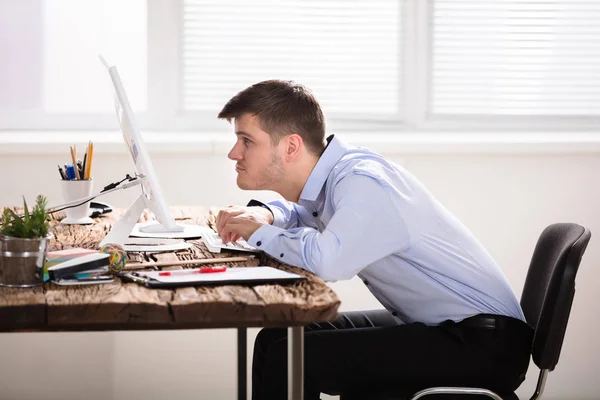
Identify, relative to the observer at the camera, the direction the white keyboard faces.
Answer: facing to the right of the viewer

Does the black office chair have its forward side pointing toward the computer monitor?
yes

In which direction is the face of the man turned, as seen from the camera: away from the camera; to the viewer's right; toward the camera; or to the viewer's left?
to the viewer's left

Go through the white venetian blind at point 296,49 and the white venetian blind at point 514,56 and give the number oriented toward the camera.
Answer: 2

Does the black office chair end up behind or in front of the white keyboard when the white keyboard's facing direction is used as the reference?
in front

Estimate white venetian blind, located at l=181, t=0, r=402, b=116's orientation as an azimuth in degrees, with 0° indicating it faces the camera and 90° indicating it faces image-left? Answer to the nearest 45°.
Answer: approximately 0°

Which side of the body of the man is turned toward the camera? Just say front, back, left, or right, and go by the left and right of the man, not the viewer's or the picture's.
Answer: left

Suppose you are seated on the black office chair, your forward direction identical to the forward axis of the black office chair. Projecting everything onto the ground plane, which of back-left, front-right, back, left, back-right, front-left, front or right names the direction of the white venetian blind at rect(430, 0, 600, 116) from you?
right

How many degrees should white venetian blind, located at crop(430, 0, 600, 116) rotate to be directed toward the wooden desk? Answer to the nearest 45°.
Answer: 0° — it already faces it

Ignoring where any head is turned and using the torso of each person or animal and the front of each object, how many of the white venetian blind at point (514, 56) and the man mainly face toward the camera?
1

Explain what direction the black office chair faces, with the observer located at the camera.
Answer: facing to the left of the viewer

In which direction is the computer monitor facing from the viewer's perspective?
to the viewer's right

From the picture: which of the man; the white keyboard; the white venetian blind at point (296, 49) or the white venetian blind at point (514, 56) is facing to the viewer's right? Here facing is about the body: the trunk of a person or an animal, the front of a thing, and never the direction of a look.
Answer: the white keyboard
